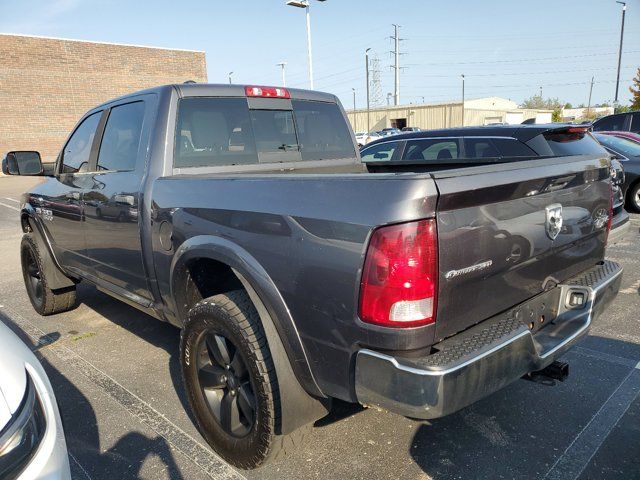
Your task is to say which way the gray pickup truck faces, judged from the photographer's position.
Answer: facing away from the viewer and to the left of the viewer

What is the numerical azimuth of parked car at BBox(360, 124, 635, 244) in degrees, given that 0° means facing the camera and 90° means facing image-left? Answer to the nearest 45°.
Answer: approximately 135°

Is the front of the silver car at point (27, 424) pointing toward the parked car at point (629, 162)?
no

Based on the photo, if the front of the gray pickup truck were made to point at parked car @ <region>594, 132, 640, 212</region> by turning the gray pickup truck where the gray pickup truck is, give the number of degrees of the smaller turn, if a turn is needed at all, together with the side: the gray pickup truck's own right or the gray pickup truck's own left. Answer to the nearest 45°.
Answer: approximately 90° to the gray pickup truck's own right

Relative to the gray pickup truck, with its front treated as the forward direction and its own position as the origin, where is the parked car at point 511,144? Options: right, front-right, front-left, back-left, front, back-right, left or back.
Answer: right

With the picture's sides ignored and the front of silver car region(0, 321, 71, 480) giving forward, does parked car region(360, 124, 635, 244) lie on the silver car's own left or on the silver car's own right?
on the silver car's own left

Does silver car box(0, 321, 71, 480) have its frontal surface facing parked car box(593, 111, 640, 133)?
no

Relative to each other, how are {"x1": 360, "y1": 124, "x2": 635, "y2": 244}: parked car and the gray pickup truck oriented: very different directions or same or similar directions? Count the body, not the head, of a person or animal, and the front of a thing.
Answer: same or similar directions

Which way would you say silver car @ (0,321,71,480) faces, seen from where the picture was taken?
facing the viewer and to the right of the viewer

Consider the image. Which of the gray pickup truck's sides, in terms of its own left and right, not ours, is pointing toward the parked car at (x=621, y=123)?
right

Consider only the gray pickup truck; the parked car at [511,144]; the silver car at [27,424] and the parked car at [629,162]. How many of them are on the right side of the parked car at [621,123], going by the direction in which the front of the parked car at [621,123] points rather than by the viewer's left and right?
0
